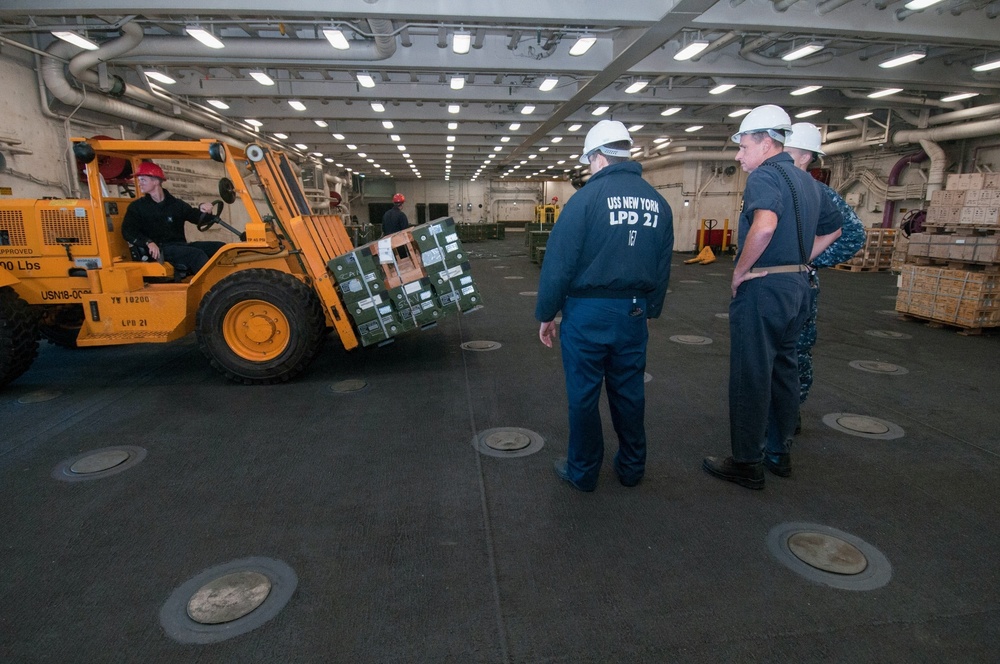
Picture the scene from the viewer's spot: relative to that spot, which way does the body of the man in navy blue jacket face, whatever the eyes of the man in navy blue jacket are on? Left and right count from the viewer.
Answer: facing away from the viewer and to the left of the viewer

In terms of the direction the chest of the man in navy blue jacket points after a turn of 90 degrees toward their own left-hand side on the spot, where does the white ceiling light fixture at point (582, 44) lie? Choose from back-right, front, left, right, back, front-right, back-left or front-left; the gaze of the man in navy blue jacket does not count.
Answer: back-right

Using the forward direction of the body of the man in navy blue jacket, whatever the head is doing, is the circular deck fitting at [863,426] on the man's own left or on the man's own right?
on the man's own right

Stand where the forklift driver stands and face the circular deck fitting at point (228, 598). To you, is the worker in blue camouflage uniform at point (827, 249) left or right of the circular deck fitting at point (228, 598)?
left

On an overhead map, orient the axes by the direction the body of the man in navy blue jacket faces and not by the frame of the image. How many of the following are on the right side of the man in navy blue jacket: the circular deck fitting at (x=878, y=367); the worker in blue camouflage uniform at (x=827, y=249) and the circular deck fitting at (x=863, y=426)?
3

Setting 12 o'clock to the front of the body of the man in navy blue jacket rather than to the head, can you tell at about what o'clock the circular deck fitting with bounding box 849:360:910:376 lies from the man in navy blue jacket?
The circular deck fitting is roughly at 3 o'clock from the man in navy blue jacket.

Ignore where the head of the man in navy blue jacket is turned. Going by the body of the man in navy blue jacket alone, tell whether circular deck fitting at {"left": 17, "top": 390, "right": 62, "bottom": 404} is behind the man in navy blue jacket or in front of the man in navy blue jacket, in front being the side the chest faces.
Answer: in front

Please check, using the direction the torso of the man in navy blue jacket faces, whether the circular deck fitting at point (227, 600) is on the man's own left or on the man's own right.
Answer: on the man's own left

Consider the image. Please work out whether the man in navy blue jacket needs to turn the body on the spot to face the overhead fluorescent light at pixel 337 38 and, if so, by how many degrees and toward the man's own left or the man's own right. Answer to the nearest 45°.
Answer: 0° — they already face it

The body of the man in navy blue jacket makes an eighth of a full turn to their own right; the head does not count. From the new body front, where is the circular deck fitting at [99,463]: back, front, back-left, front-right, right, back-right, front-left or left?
left

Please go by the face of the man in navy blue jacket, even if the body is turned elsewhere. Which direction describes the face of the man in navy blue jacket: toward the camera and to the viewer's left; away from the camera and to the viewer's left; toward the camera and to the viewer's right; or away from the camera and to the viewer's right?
away from the camera and to the viewer's left

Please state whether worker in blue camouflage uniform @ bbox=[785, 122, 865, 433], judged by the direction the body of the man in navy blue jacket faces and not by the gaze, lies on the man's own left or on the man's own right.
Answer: on the man's own right

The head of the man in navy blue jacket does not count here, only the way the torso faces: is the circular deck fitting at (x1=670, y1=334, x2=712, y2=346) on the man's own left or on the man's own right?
on the man's own right

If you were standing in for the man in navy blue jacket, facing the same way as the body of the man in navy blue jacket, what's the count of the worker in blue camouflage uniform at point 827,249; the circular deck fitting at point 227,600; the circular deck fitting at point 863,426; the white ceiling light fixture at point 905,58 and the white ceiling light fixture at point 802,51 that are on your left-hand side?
1

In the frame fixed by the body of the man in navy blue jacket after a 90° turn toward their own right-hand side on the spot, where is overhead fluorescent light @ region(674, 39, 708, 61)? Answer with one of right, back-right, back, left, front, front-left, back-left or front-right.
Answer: front-left
